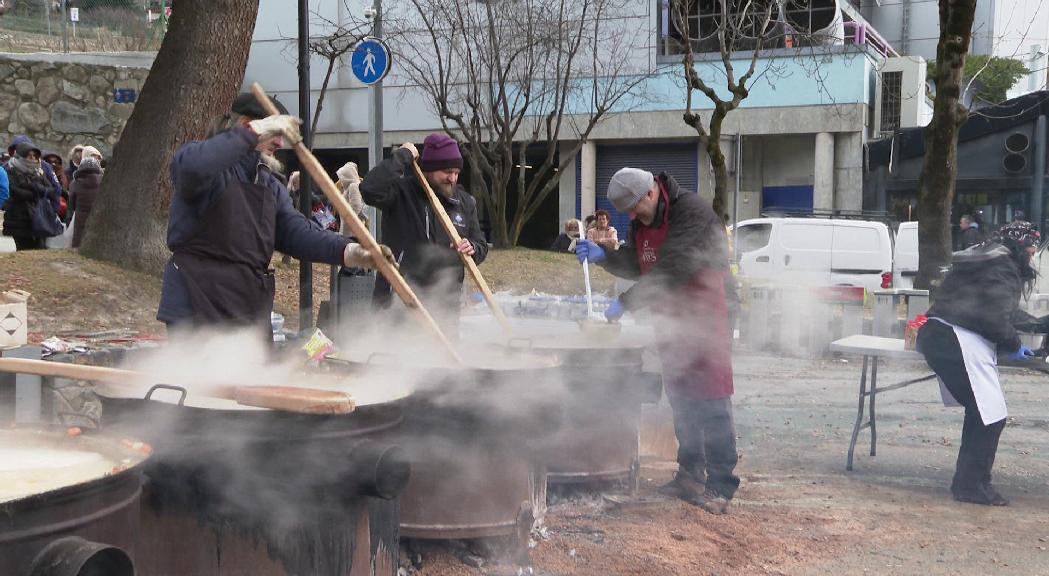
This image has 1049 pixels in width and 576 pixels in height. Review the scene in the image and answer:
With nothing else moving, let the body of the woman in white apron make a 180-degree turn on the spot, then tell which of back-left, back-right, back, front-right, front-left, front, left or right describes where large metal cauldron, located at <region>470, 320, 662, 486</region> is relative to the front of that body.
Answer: front-left

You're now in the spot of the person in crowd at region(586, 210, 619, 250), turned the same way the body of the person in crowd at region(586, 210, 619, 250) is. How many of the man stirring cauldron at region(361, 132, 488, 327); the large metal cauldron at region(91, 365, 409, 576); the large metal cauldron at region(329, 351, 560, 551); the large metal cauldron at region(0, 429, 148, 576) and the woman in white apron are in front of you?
5

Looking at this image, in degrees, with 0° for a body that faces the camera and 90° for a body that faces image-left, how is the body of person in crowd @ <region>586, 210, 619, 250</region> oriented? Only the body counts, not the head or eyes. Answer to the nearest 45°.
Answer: approximately 0°

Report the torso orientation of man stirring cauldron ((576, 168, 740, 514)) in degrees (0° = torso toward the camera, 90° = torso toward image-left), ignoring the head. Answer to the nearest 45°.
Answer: approximately 45°

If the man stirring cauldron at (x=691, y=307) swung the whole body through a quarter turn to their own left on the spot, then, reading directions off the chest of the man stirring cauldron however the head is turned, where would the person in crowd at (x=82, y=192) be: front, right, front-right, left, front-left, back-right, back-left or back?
back

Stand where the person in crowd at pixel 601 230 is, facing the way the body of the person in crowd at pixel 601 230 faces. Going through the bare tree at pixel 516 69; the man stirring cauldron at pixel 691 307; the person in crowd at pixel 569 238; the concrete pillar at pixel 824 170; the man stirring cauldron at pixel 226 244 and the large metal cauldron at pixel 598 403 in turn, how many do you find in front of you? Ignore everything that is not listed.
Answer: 3

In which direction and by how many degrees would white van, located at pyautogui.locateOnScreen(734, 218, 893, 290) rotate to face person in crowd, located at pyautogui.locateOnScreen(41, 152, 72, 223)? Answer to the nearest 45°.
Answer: approximately 45° to its left

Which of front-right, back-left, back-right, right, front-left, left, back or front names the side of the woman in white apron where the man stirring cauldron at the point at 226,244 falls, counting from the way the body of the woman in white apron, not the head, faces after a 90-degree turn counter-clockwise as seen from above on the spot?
back-left

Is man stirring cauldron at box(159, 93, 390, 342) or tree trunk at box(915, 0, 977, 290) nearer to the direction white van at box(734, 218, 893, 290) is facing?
the man stirring cauldron

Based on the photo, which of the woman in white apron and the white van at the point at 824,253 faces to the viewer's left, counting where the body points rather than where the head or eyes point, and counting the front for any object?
the white van

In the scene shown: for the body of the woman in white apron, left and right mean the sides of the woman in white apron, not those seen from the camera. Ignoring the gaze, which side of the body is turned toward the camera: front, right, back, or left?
right

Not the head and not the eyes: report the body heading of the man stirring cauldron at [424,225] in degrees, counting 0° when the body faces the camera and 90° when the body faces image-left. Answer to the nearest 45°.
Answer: approximately 315°

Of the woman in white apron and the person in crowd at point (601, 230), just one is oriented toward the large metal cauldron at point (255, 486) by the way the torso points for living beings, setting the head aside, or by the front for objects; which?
the person in crowd

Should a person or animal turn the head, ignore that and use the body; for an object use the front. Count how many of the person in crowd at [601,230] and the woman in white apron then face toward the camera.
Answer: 1

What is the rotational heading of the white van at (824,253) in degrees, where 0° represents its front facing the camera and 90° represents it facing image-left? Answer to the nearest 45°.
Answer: approximately 90°

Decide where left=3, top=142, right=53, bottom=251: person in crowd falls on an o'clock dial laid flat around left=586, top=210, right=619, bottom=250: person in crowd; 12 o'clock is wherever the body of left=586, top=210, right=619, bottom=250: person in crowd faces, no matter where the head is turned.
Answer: left=3, top=142, right=53, bottom=251: person in crowd is roughly at 2 o'clock from left=586, top=210, right=619, bottom=250: person in crowd.
